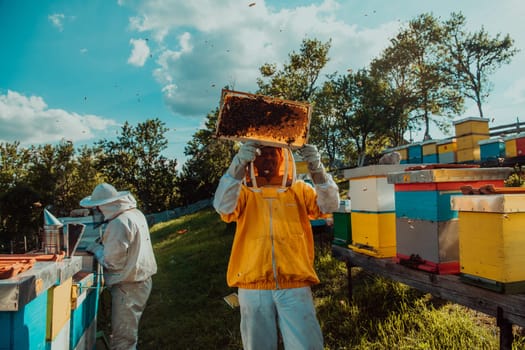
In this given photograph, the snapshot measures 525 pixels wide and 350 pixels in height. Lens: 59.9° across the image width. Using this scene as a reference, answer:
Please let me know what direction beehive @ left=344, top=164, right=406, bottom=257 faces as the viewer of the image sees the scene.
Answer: facing the viewer and to the left of the viewer

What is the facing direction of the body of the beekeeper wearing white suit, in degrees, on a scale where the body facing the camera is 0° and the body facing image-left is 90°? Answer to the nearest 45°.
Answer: approximately 90°

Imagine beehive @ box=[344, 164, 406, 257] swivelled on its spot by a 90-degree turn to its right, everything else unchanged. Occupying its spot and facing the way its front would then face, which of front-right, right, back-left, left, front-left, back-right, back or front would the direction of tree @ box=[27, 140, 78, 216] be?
front

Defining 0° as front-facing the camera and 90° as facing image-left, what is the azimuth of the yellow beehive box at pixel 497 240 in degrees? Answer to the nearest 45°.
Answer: approximately 45°

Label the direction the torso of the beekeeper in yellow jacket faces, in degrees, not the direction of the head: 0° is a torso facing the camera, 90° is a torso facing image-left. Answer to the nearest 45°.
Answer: approximately 0°

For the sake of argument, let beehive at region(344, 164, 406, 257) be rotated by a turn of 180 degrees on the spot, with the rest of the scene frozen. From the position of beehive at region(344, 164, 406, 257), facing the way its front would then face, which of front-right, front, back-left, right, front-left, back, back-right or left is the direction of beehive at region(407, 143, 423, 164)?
front-left

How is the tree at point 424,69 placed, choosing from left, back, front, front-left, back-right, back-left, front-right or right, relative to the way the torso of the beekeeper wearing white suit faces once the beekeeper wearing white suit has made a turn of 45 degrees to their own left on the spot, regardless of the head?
back

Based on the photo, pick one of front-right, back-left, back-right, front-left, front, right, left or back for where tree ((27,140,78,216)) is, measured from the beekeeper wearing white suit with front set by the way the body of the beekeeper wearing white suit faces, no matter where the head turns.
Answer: right

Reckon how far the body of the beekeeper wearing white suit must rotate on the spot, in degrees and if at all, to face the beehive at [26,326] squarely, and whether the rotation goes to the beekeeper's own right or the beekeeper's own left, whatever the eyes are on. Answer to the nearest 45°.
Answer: approximately 90° to the beekeeper's own left

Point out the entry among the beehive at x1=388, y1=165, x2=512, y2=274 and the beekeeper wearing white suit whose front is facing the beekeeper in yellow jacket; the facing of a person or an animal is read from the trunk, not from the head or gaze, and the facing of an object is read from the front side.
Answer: the beehive
